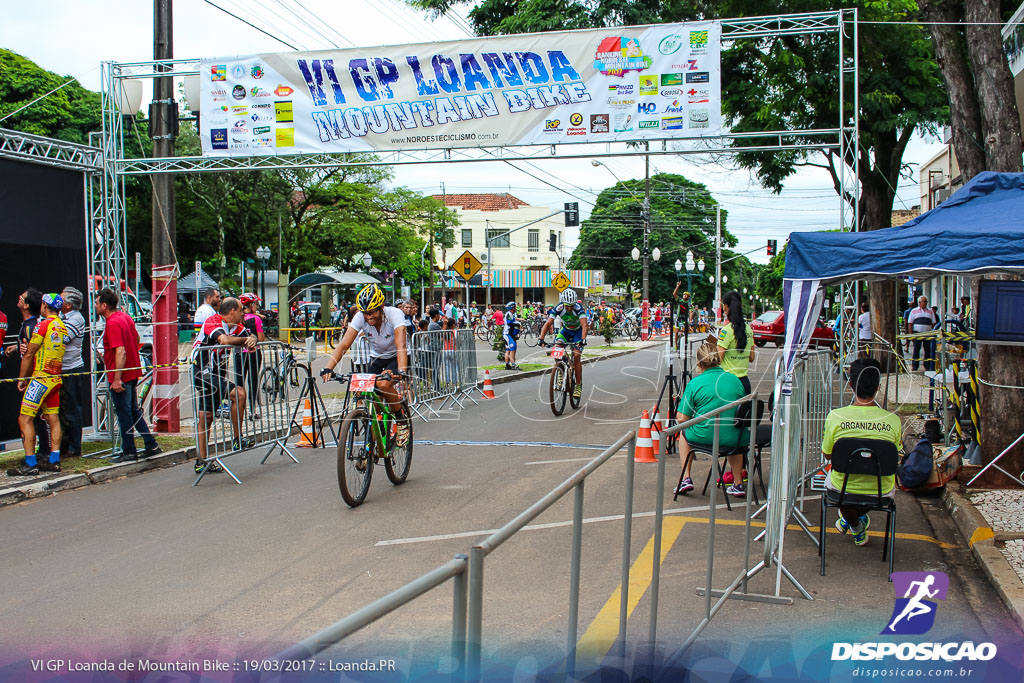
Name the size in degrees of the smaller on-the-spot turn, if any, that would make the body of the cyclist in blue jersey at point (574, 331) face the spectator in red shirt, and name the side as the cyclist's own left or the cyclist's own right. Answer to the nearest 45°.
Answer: approximately 45° to the cyclist's own right

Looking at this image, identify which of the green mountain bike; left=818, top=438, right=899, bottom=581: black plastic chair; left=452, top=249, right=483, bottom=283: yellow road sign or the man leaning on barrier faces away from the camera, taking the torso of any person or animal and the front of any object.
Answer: the black plastic chair

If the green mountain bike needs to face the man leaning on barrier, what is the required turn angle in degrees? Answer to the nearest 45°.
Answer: approximately 90° to its right

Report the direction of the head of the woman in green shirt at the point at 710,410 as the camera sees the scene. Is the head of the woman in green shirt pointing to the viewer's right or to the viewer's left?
to the viewer's left

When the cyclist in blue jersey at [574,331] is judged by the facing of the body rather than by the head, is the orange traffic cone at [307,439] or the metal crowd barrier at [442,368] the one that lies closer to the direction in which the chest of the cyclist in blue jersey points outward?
the orange traffic cone

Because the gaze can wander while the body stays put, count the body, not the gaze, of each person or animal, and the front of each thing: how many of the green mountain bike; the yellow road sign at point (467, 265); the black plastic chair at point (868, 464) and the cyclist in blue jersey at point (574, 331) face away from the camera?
1

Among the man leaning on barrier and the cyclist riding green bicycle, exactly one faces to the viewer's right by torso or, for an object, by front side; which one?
the man leaning on barrier

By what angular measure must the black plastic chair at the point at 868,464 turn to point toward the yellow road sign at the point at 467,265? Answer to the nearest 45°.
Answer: approximately 45° to its left

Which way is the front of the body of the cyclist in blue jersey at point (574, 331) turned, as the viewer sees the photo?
toward the camera

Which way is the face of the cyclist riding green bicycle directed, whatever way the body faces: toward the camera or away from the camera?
toward the camera

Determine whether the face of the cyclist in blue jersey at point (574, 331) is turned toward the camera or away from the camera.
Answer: toward the camera

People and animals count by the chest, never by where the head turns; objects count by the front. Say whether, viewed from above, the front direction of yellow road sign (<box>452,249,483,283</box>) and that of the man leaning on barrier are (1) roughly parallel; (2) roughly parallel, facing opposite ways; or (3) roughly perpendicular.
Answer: roughly perpendicular

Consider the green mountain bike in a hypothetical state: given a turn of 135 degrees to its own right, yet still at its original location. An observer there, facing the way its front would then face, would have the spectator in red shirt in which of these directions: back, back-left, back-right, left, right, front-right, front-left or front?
front-left

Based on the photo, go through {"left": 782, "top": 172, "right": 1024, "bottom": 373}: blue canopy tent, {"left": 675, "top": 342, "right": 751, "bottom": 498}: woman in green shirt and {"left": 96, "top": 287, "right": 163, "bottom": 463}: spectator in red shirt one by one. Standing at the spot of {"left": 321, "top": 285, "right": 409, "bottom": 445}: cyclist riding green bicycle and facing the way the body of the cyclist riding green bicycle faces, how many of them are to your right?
1
